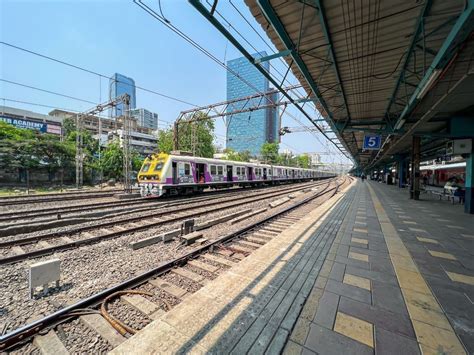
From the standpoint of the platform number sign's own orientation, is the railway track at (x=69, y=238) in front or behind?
in front

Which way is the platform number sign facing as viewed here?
toward the camera

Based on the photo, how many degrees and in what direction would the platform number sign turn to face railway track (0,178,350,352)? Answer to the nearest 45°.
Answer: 0° — it already faces it

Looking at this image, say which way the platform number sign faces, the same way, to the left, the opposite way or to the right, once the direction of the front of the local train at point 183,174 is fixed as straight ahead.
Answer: the same way

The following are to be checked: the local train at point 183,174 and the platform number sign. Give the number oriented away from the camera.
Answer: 0

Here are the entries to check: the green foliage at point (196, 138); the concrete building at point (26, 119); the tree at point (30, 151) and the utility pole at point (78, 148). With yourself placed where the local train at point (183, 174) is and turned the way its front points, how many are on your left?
0

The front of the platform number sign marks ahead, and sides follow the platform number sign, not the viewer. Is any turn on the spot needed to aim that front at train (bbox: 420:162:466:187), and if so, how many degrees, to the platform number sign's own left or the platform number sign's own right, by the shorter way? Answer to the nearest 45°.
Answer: approximately 180°

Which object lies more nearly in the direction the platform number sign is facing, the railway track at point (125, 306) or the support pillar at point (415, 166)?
the railway track

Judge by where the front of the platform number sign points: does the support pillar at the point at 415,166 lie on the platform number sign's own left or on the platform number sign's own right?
on the platform number sign's own left

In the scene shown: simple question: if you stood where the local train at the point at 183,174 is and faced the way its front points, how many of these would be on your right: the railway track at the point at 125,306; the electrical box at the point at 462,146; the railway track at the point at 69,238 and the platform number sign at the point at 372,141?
0

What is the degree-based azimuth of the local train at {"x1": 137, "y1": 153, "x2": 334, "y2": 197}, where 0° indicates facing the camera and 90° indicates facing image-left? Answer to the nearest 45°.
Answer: approximately 45°

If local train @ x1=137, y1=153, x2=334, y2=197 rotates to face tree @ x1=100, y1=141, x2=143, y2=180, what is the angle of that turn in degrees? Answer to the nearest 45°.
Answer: approximately 90° to its right

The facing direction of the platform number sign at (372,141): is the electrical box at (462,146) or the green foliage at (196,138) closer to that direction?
the electrical box

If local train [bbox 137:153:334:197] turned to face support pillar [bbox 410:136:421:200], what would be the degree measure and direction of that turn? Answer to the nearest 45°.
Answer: approximately 135° to its left

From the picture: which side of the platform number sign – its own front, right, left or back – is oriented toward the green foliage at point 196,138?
right

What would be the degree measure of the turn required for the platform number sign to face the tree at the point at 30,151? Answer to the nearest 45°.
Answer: approximately 90° to its right

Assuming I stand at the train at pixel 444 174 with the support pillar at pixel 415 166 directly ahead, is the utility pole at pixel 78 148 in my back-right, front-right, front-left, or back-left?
front-right

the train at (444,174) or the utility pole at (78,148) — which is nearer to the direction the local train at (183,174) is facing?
the utility pole
